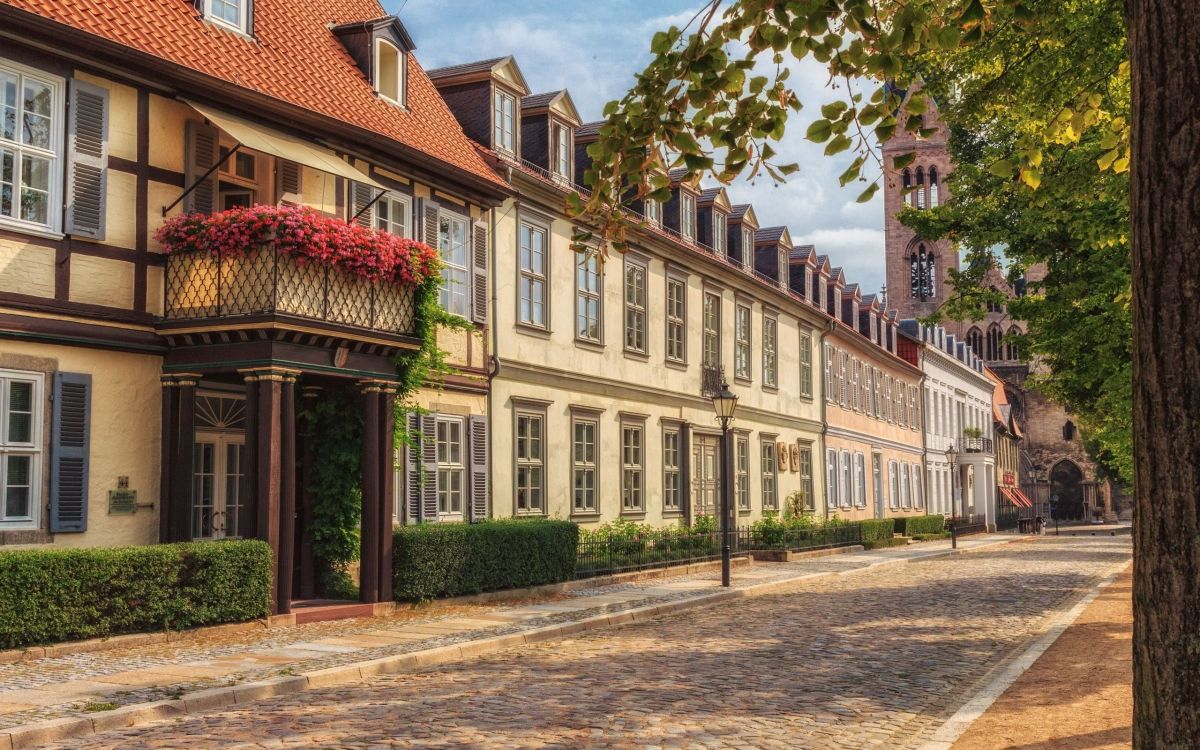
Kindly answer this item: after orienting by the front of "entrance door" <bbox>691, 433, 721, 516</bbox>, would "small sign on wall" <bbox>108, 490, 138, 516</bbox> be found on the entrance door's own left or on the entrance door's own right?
on the entrance door's own right

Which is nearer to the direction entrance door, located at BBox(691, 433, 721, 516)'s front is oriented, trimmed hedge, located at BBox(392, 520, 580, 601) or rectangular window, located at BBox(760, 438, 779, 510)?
the trimmed hedge

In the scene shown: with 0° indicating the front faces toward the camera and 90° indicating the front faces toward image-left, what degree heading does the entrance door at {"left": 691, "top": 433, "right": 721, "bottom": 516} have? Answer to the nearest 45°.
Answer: approximately 315°

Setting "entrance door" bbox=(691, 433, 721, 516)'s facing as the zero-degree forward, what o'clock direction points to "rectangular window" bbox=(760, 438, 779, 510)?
The rectangular window is roughly at 8 o'clock from the entrance door.

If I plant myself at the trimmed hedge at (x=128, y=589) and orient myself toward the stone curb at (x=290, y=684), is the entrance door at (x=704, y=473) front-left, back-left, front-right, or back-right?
back-left

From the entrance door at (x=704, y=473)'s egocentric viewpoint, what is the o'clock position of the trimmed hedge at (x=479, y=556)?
The trimmed hedge is roughly at 2 o'clock from the entrance door.

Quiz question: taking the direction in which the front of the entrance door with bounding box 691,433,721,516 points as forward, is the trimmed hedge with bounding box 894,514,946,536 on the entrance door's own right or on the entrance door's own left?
on the entrance door's own left

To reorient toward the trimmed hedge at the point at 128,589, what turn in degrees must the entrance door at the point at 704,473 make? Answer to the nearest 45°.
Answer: approximately 45° to its right
